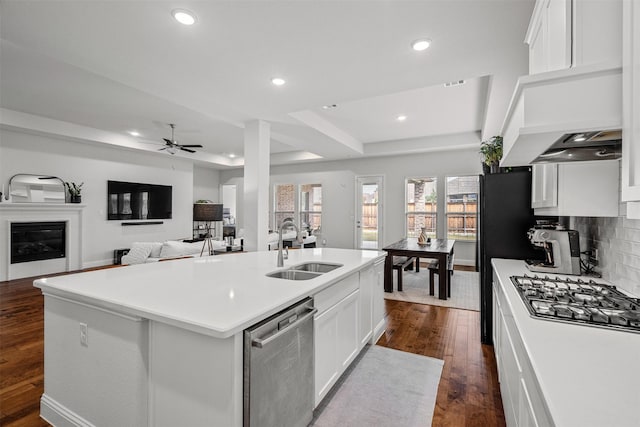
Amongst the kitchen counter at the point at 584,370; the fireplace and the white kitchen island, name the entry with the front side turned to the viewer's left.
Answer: the kitchen counter

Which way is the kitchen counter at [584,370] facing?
to the viewer's left

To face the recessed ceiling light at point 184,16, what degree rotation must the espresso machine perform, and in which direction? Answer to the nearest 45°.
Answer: approximately 45° to its left

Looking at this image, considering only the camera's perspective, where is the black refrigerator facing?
facing to the left of the viewer

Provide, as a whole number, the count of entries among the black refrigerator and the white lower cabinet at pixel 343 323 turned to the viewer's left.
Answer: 1

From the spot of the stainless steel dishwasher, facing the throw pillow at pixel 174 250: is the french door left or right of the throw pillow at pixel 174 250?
right

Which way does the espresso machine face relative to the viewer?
to the viewer's left
